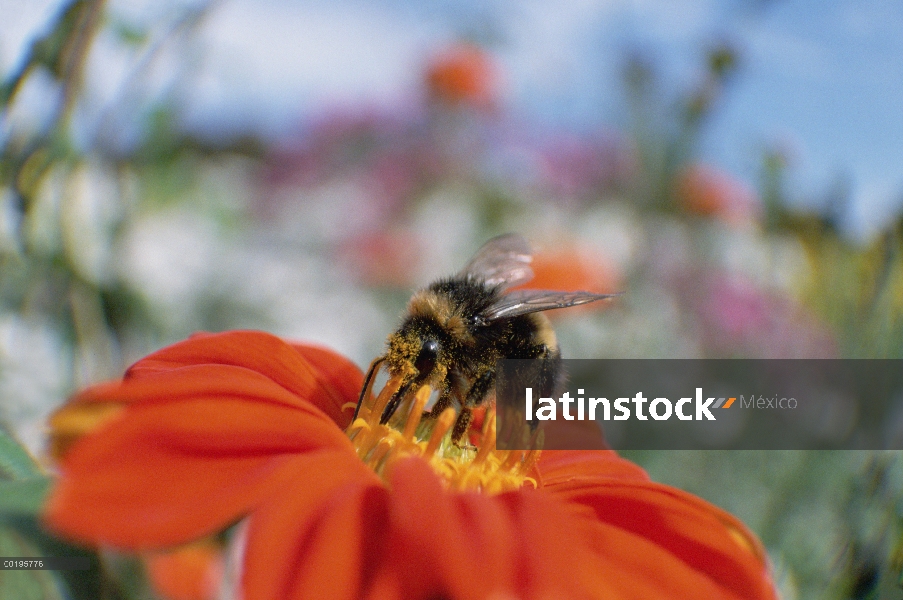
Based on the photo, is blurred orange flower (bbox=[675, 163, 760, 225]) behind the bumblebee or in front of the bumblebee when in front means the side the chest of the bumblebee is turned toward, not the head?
behind

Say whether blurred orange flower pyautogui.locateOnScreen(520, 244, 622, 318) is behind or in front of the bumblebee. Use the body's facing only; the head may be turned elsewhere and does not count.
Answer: behind

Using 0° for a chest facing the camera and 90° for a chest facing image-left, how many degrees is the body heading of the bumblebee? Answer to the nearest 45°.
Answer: approximately 45°

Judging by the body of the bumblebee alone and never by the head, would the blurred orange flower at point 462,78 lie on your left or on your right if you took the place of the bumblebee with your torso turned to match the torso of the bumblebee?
on your right
